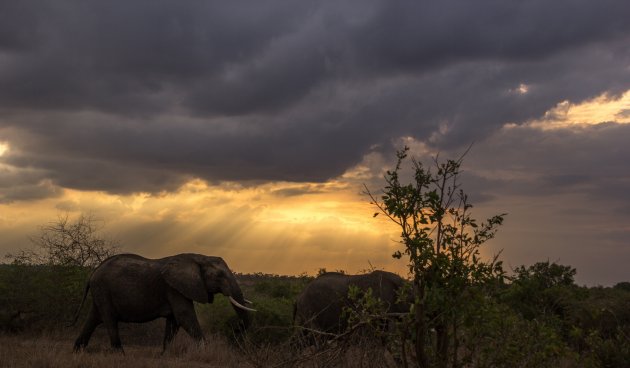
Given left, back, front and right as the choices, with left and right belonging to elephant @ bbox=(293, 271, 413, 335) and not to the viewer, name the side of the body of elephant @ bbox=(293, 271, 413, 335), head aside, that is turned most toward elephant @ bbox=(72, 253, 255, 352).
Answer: back

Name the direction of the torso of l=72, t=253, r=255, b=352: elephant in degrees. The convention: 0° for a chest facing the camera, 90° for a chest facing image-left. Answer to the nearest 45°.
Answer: approximately 270°

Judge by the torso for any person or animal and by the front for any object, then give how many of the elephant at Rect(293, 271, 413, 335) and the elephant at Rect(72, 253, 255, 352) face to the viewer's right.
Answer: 2

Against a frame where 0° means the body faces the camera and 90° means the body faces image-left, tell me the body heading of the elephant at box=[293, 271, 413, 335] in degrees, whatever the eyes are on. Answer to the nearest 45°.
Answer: approximately 270°
